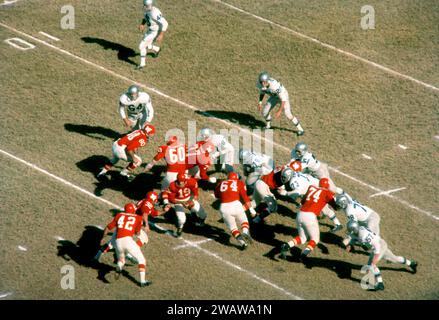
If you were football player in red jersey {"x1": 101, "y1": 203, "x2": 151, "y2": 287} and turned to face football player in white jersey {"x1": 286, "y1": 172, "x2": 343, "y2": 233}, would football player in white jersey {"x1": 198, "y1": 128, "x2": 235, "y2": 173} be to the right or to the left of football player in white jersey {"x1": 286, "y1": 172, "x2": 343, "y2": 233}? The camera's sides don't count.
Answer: left

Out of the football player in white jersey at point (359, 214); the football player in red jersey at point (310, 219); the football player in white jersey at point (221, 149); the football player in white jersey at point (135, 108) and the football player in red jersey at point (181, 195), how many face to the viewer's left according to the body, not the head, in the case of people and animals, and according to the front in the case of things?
2

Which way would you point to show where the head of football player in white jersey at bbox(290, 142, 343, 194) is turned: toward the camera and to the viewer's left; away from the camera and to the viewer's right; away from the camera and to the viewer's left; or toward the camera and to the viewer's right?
toward the camera and to the viewer's left

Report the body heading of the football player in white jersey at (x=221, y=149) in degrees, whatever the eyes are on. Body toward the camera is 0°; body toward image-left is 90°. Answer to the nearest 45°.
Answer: approximately 90°

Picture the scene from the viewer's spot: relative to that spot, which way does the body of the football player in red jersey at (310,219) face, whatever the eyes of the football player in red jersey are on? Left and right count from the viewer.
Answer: facing away from the viewer and to the right of the viewer

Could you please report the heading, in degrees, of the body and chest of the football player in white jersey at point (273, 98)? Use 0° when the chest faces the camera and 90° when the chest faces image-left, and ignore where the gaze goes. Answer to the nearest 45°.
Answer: approximately 45°

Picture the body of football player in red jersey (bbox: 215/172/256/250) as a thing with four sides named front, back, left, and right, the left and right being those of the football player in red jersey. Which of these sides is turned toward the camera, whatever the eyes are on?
back

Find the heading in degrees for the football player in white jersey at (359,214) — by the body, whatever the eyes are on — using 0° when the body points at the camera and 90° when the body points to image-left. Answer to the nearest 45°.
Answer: approximately 90°

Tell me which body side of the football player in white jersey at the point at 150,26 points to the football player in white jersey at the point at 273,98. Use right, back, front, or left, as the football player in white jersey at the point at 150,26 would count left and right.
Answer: left
